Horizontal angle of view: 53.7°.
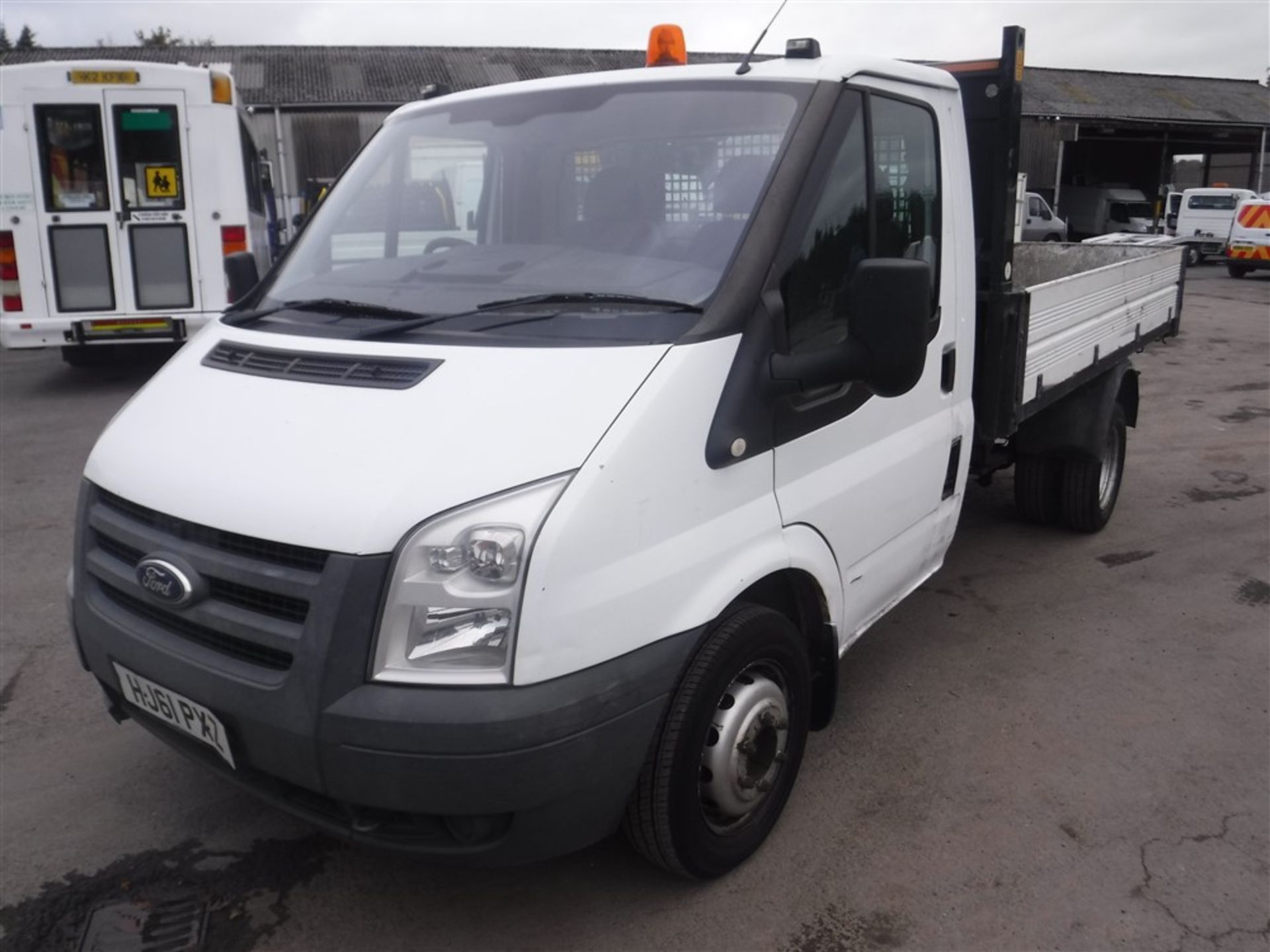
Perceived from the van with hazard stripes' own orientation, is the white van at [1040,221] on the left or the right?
on its left

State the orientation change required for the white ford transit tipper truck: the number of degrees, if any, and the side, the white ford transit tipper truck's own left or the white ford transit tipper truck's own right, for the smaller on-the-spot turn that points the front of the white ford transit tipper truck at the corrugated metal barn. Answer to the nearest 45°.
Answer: approximately 135° to the white ford transit tipper truck's own right

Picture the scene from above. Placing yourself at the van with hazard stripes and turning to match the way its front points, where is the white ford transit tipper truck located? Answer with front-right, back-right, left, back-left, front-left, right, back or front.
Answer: back

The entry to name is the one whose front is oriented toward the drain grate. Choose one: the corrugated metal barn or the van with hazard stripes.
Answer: the corrugated metal barn

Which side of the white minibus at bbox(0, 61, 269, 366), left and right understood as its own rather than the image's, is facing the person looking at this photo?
back

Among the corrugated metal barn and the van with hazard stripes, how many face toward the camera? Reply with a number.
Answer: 1

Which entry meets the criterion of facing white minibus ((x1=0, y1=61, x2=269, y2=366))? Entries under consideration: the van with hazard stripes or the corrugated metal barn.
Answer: the corrugated metal barn

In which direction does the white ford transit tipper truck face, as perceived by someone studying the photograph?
facing the viewer and to the left of the viewer

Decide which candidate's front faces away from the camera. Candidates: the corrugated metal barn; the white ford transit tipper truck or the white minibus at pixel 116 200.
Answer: the white minibus

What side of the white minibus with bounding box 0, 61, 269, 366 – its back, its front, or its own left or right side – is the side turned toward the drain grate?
back

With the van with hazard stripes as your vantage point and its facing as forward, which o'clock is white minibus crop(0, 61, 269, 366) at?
The white minibus is roughly at 7 o'clock from the van with hazard stripes.

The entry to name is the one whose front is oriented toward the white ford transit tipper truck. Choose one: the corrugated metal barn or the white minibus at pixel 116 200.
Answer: the corrugated metal barn

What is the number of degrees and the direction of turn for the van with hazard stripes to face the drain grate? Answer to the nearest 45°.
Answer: approximately 180°

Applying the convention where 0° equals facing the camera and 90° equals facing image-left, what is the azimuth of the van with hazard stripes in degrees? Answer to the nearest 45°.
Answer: approximately 180°

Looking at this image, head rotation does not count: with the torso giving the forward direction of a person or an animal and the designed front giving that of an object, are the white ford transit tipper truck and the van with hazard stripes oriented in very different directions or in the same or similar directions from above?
very different directions
